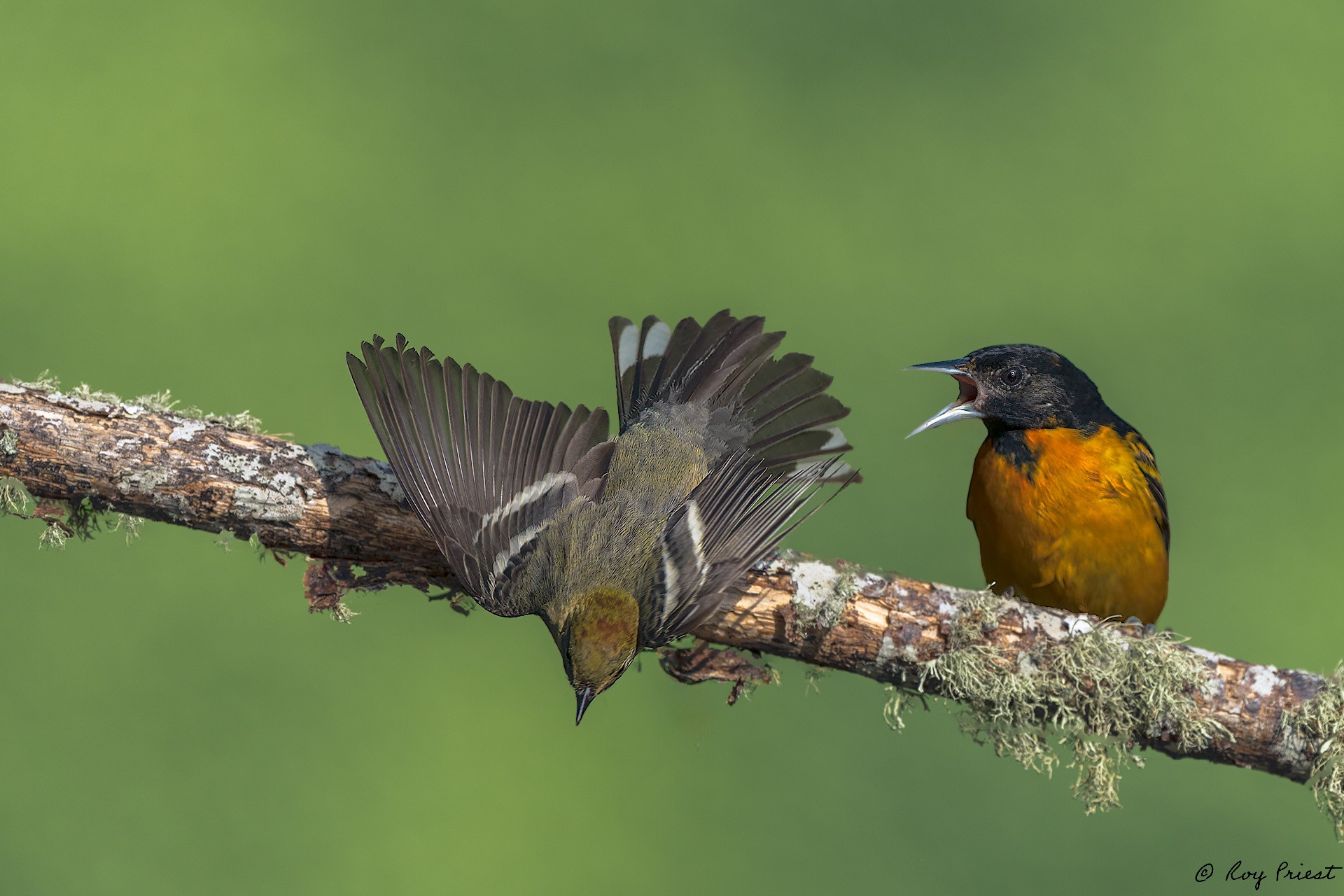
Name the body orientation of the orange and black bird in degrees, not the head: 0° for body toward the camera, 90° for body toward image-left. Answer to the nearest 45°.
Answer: approximately 45°

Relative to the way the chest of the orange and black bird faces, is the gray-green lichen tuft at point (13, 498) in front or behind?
in front

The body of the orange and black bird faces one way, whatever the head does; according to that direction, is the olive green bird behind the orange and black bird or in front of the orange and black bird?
in front
